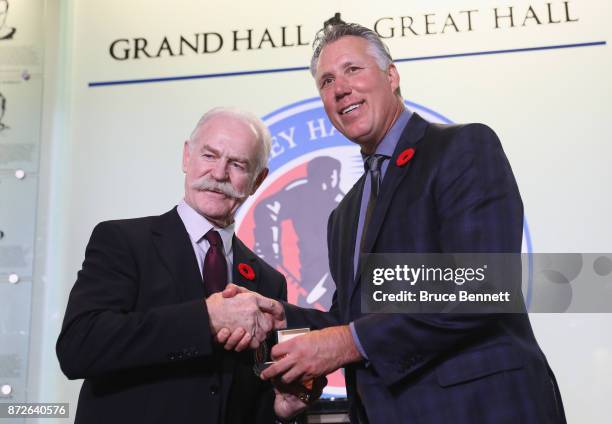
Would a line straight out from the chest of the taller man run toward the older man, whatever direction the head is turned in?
no

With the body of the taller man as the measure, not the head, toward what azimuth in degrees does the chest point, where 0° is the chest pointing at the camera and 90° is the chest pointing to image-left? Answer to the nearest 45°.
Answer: approximately 45°

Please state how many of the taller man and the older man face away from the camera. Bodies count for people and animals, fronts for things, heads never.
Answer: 0

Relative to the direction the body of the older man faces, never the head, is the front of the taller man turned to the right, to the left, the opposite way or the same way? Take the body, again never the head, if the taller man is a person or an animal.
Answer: to the right

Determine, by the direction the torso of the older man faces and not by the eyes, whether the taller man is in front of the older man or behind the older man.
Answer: in front

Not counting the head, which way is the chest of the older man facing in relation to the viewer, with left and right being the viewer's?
facing the viewer and to the right of the viewer

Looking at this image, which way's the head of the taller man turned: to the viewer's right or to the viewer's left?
to the viewer's left
